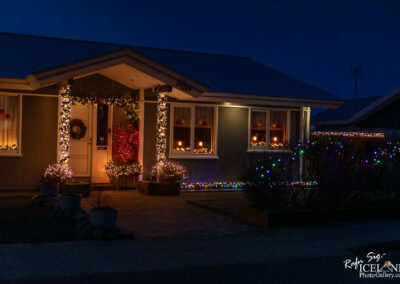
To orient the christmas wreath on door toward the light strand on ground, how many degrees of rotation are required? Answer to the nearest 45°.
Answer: approximately 90° to its left

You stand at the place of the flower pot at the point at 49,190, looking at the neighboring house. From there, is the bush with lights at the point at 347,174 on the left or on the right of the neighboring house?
right

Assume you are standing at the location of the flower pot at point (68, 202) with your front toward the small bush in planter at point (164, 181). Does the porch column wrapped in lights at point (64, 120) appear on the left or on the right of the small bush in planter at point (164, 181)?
left

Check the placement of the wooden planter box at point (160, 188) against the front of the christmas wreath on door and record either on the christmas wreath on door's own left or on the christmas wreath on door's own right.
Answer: on the christmas wreath on door's own left

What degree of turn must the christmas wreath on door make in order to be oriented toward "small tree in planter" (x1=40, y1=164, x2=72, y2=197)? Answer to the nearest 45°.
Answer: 0° — it already faces it

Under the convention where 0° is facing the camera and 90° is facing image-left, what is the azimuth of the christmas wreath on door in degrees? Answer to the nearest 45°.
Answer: approximately 0°

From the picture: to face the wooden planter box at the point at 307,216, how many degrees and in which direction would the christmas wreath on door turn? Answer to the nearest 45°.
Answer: approximately 45° to its left

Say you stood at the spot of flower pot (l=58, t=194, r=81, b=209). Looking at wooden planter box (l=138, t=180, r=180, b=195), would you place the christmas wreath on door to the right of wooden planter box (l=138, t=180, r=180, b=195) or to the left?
left
